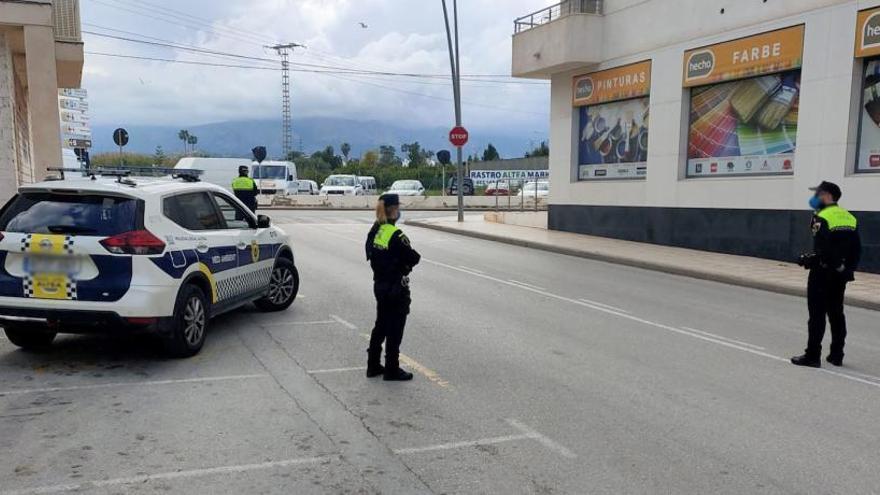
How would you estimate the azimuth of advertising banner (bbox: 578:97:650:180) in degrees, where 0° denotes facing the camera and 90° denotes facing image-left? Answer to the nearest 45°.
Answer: approximately 45°

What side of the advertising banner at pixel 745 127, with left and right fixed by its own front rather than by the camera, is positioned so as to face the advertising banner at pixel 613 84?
right

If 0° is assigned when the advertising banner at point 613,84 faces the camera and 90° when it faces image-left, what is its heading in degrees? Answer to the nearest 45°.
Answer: approximately 45°

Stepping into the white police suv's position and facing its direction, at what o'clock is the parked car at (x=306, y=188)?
The parked car is roughly at 11 o'clock from the white police suv.

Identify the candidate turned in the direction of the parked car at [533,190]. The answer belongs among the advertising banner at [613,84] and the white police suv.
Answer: the white police suv

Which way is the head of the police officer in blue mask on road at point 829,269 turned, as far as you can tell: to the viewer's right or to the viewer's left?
to the viewer's left

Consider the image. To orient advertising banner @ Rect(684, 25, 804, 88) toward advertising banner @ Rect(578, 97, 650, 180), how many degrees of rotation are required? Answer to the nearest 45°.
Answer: approximately 90° to its right

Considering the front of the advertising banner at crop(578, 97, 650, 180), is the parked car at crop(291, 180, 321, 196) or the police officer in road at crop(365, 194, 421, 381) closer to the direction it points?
the police officer in road
